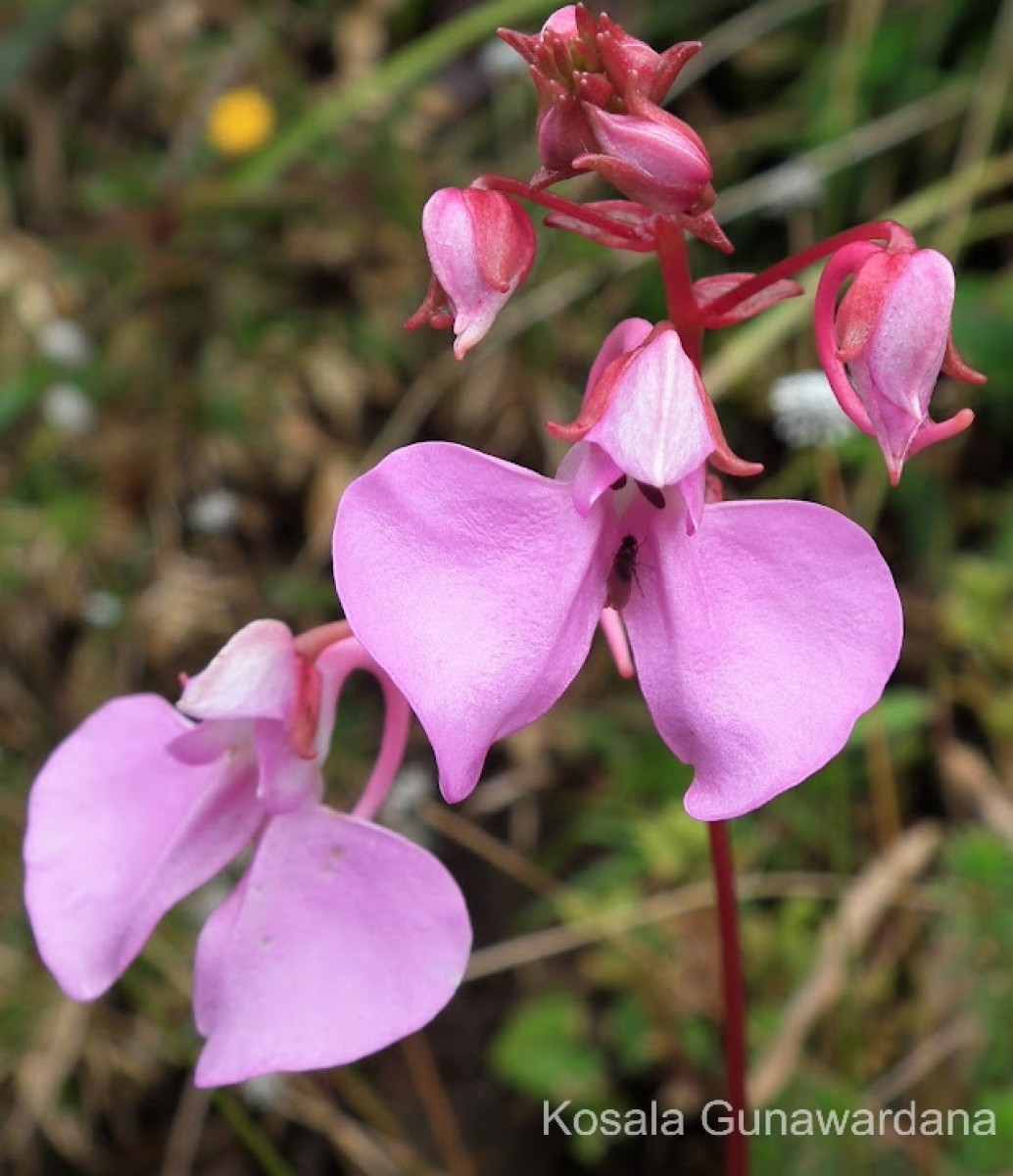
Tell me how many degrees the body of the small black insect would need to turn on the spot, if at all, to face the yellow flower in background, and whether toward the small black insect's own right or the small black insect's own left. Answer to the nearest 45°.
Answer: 0° — it already faces it

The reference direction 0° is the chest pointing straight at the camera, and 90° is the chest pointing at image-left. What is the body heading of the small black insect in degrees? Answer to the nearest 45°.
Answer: approximately 180°
